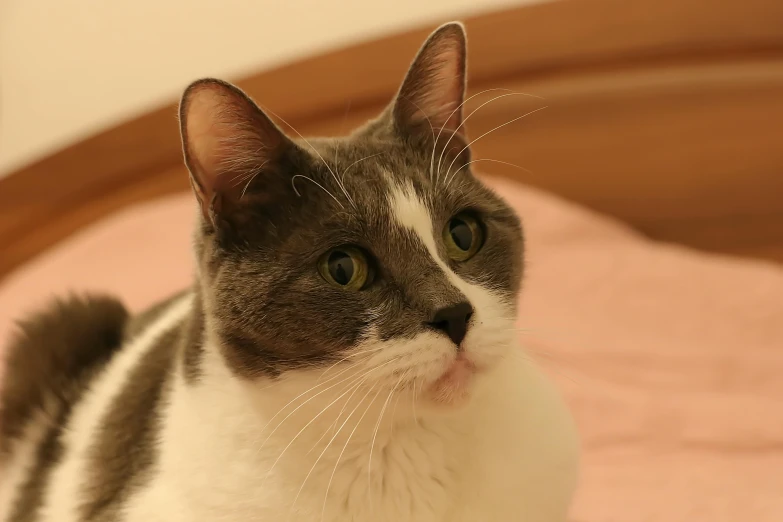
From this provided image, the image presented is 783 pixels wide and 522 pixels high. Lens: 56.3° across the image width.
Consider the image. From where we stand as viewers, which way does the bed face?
facing the viewer
